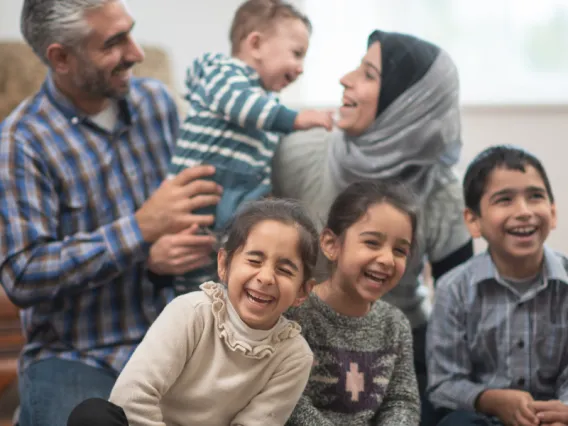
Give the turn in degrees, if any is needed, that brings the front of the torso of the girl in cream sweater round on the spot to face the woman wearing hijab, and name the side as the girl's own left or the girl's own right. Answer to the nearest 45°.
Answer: approximately 135° to the girl's own left

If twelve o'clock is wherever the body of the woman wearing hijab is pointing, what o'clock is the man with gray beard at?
The man with gray beard is roughly at 1 o'clock from the woman wearing hijab.

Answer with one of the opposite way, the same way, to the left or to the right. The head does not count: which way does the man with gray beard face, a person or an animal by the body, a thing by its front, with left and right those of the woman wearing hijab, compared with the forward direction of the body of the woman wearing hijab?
to the left

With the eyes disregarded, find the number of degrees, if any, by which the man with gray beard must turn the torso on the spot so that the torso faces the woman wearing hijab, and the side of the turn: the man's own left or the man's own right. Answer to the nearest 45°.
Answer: approximately 45° to the man's own left

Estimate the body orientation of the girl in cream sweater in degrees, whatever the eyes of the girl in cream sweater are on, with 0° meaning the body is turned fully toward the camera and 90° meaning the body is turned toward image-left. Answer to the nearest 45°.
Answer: approximately 0°

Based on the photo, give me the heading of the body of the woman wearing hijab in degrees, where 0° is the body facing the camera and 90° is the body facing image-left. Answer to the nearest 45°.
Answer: approximately 45°

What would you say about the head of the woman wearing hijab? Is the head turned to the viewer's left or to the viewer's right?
to the viewer's left

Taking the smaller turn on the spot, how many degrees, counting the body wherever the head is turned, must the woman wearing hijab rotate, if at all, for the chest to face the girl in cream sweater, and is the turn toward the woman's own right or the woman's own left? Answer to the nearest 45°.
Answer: approximately 45° to the woman's own left
